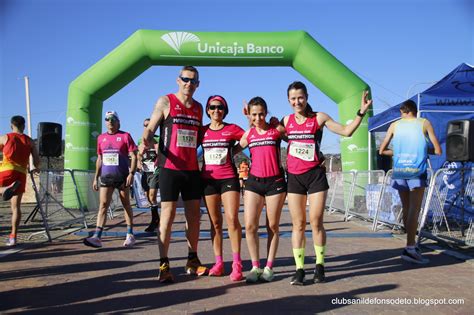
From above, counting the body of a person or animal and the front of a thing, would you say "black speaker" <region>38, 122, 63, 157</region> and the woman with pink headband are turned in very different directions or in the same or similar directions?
same or similar directions

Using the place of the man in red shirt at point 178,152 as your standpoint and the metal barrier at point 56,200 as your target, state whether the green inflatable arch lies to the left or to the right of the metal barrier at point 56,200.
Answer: right

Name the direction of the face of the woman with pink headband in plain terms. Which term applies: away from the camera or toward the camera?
toward the camera

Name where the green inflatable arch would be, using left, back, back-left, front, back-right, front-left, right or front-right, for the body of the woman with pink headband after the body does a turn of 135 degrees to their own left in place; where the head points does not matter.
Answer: front-left

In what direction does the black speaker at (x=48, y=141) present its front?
toward the camera

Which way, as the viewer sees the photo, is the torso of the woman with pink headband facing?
toward the camera

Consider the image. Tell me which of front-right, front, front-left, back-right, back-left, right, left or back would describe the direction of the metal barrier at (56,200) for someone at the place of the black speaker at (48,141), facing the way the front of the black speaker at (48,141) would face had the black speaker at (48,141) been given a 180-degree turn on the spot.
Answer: back

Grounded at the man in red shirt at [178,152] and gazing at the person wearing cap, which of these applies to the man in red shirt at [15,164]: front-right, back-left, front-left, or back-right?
front-left

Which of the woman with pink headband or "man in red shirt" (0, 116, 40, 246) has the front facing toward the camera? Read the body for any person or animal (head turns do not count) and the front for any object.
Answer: the woman with pink headband
